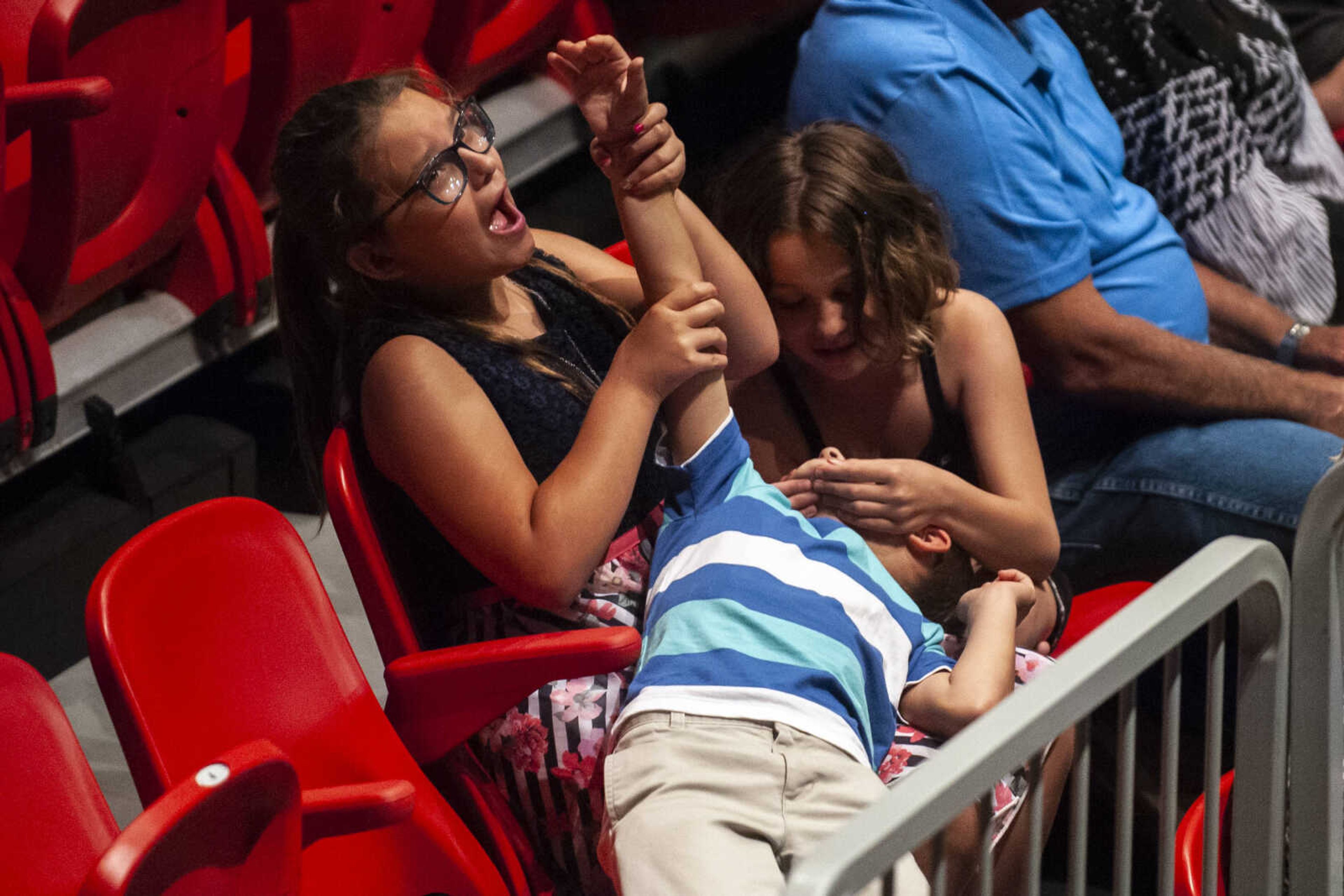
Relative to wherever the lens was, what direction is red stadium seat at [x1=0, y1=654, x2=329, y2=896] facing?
facing the viewer and to the right of the viewer

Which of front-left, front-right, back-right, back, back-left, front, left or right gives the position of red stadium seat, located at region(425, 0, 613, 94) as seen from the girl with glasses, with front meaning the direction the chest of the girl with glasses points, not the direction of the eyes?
back-left

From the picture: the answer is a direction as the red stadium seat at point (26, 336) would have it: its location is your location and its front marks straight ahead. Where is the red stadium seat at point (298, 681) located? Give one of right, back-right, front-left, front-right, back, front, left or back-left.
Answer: front-right

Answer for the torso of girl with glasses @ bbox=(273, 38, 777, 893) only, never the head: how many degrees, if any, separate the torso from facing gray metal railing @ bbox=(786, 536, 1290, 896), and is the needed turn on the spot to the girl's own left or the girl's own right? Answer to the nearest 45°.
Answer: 0° — they already face it

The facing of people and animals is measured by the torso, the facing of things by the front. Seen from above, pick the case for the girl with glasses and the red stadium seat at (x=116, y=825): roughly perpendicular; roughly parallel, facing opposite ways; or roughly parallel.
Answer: roughly parallel

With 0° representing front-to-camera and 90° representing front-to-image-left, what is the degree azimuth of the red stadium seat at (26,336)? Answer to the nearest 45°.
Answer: approximately 315°

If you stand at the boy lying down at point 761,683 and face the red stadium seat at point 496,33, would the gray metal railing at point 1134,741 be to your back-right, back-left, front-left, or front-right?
back-right

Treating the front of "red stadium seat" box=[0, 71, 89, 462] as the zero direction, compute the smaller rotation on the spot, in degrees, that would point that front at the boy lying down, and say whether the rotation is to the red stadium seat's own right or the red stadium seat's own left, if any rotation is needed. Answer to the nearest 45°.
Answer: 0° — it already faces them

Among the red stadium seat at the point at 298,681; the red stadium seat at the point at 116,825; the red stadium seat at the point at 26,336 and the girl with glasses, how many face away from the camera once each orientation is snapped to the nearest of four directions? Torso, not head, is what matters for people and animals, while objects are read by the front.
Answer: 0

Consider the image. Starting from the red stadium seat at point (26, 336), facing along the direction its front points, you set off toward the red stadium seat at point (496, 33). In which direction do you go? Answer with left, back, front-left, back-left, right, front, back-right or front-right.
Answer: left

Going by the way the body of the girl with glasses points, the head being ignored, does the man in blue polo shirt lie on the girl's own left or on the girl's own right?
on the girl's own left

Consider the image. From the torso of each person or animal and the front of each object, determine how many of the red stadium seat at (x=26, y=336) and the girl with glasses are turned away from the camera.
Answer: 0

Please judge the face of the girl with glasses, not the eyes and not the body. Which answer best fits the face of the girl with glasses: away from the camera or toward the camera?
toward the camera

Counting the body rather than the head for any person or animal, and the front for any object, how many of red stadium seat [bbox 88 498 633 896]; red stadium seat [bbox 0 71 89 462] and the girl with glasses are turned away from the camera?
0

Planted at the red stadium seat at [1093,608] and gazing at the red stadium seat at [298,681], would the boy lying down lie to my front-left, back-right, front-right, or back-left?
front-left
